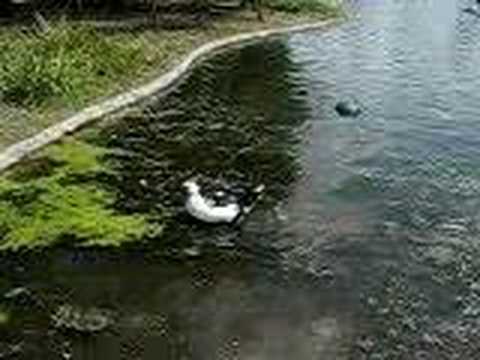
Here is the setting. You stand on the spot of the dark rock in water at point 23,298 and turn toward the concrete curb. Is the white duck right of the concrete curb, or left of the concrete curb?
right

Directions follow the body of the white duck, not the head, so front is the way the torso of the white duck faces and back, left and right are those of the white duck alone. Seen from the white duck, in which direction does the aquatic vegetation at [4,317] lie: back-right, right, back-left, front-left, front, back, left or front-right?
front-left

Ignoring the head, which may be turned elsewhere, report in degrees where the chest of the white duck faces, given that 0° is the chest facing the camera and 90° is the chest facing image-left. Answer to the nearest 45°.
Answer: approximately 90°

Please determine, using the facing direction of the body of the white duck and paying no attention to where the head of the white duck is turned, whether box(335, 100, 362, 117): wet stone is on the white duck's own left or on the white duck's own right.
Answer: on the white duck's own right

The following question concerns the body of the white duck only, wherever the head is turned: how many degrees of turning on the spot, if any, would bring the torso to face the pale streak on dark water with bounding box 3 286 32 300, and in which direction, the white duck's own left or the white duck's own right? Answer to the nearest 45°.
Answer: approximately 45° to the white duck's own left

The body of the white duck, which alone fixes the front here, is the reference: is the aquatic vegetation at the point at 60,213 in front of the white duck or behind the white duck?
in front

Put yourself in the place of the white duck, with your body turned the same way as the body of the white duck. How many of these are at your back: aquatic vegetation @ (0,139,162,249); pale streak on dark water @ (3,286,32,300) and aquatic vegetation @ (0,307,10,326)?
0

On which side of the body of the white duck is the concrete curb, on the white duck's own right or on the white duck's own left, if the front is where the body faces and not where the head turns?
on the white duck's own right
